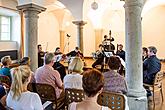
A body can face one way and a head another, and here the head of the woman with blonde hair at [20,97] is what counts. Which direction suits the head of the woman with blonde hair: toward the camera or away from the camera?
away from the camera

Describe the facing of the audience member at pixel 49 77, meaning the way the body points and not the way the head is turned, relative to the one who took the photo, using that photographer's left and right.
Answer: facing away from the viewer and to the right of the viewer

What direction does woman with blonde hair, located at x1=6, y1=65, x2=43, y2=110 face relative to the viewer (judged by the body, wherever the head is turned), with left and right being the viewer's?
facing away from the viewer and to the right of the viewer

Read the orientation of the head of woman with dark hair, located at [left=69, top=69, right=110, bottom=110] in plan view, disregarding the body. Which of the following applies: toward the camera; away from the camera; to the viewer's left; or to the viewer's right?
away from the camera

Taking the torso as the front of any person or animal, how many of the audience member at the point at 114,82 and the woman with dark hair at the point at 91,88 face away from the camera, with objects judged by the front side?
2

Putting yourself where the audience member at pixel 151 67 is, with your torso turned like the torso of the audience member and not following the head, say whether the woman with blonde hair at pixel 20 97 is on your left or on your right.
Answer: on your left

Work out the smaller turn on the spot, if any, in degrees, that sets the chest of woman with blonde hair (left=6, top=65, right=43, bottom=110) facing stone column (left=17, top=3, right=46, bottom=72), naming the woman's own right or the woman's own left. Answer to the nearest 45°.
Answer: approximately 45° to the woman's own left

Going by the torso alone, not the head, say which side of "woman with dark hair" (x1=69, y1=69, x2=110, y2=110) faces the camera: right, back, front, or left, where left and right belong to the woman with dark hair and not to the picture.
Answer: back

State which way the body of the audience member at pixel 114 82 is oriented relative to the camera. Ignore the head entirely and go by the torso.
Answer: away from the camera

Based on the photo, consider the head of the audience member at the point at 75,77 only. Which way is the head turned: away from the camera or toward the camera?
away from the camera

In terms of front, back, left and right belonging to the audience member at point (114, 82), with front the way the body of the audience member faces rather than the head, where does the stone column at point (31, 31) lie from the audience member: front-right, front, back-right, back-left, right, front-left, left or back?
front-left
